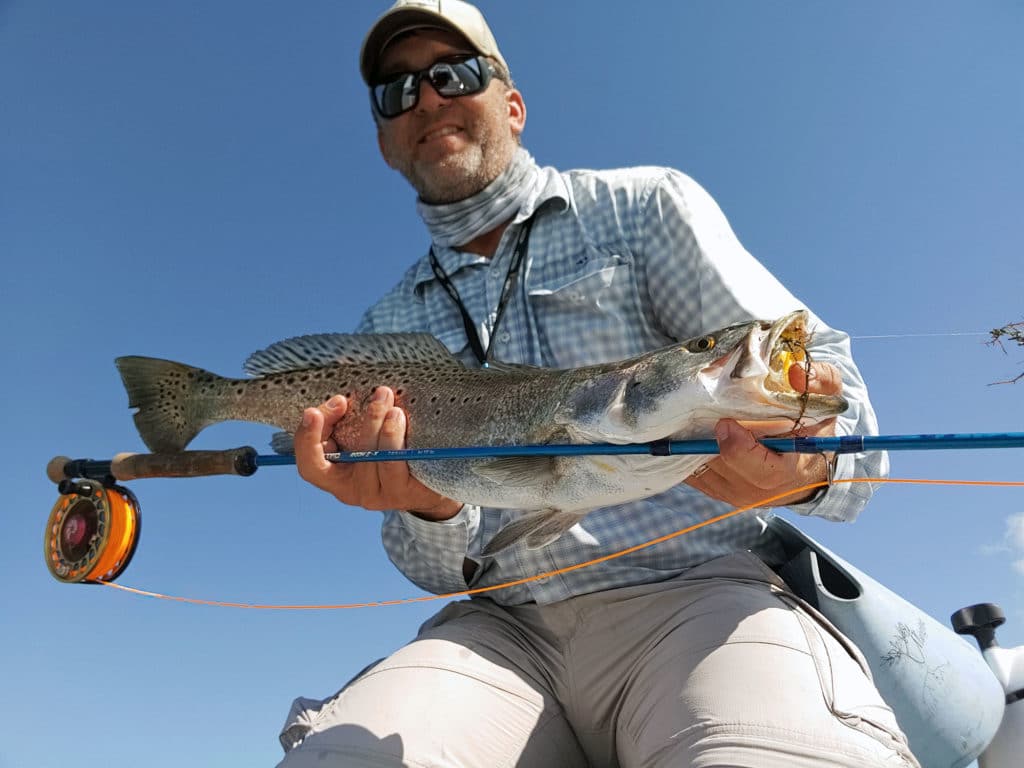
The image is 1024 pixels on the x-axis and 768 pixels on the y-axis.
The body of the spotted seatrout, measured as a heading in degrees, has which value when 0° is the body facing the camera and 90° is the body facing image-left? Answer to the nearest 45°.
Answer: approximately 270°
